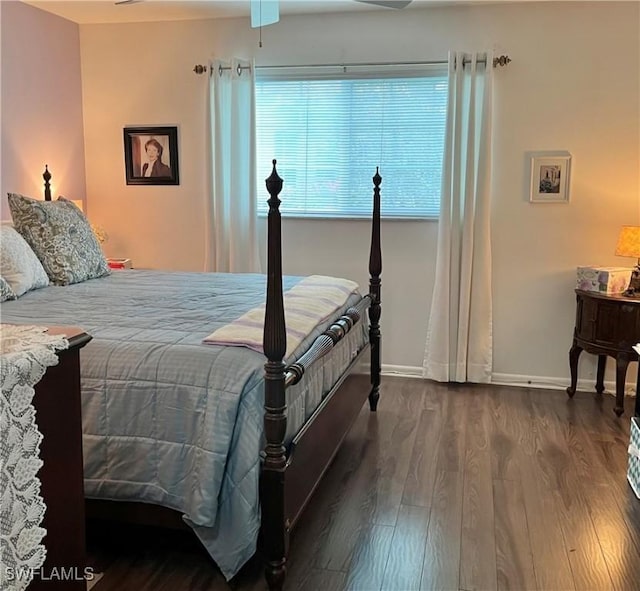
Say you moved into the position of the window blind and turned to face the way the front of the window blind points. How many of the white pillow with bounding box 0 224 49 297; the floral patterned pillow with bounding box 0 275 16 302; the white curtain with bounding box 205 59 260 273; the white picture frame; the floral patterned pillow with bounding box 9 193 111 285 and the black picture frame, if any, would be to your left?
1

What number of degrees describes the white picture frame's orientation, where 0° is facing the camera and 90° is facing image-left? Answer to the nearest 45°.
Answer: approximately 0°

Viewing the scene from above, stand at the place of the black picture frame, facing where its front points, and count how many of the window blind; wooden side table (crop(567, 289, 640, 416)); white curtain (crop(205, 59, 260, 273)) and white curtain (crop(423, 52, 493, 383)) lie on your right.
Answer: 0

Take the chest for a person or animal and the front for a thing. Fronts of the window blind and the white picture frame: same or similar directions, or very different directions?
same or similar directions

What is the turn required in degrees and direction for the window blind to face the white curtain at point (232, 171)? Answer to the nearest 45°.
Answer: approximately 90° to its right

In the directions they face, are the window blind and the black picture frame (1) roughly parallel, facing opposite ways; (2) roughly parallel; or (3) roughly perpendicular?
roughly parallel

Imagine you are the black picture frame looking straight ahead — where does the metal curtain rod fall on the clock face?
The metal curtain rod is roughly at 10 o'clock from the black picture frame.

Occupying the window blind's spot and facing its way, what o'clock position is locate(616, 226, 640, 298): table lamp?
The table lamp is roughly at 10 o'clock from the window blind.

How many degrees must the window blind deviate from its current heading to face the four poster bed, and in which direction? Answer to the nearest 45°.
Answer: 0° — it already faces it

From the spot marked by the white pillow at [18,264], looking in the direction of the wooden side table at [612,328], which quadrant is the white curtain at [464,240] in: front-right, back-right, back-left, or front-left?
front-left

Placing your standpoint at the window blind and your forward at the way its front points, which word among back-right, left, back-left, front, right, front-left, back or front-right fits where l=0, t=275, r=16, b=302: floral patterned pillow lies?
front-right

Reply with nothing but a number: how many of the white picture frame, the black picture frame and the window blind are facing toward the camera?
3

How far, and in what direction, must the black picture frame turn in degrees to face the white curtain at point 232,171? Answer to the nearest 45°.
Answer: approximately 45° to its left

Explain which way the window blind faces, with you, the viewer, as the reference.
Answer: facing the viewer

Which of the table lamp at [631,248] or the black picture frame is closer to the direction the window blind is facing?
the table lamp

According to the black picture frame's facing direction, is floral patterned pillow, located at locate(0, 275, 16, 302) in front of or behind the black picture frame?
in front
